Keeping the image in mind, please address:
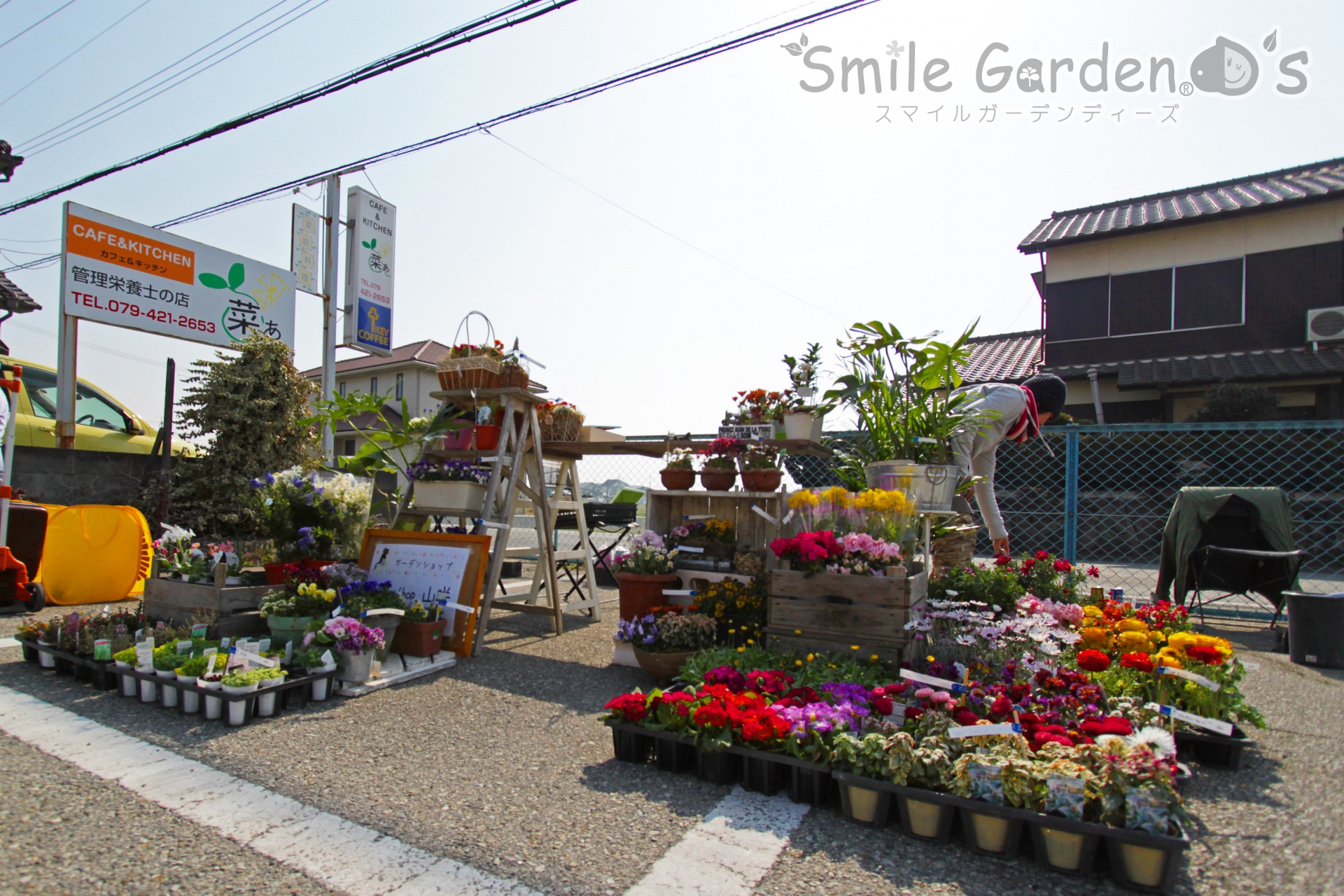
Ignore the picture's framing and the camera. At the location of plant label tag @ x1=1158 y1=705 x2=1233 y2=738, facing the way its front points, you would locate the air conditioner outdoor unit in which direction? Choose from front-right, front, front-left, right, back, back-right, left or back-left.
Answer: back

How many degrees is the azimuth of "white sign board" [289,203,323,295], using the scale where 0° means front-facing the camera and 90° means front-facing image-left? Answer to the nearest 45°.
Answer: approximately 315°

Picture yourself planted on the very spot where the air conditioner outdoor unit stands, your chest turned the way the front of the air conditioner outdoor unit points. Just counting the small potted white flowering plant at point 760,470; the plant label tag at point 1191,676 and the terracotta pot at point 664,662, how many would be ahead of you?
3

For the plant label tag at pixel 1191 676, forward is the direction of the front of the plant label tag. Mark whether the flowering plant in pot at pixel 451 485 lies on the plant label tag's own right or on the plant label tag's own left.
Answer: on the plant label tag's own right

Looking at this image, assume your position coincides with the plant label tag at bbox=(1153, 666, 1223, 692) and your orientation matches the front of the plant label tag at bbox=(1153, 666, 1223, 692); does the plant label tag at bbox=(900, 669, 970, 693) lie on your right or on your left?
on your right

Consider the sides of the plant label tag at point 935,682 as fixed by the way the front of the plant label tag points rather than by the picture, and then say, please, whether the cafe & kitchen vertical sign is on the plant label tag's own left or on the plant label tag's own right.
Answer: on the plant label tag's own right

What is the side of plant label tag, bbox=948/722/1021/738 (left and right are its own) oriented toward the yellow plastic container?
right

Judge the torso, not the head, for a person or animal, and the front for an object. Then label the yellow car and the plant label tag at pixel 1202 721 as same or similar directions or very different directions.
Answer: very different directions

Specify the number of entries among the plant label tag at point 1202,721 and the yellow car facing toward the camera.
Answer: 1
